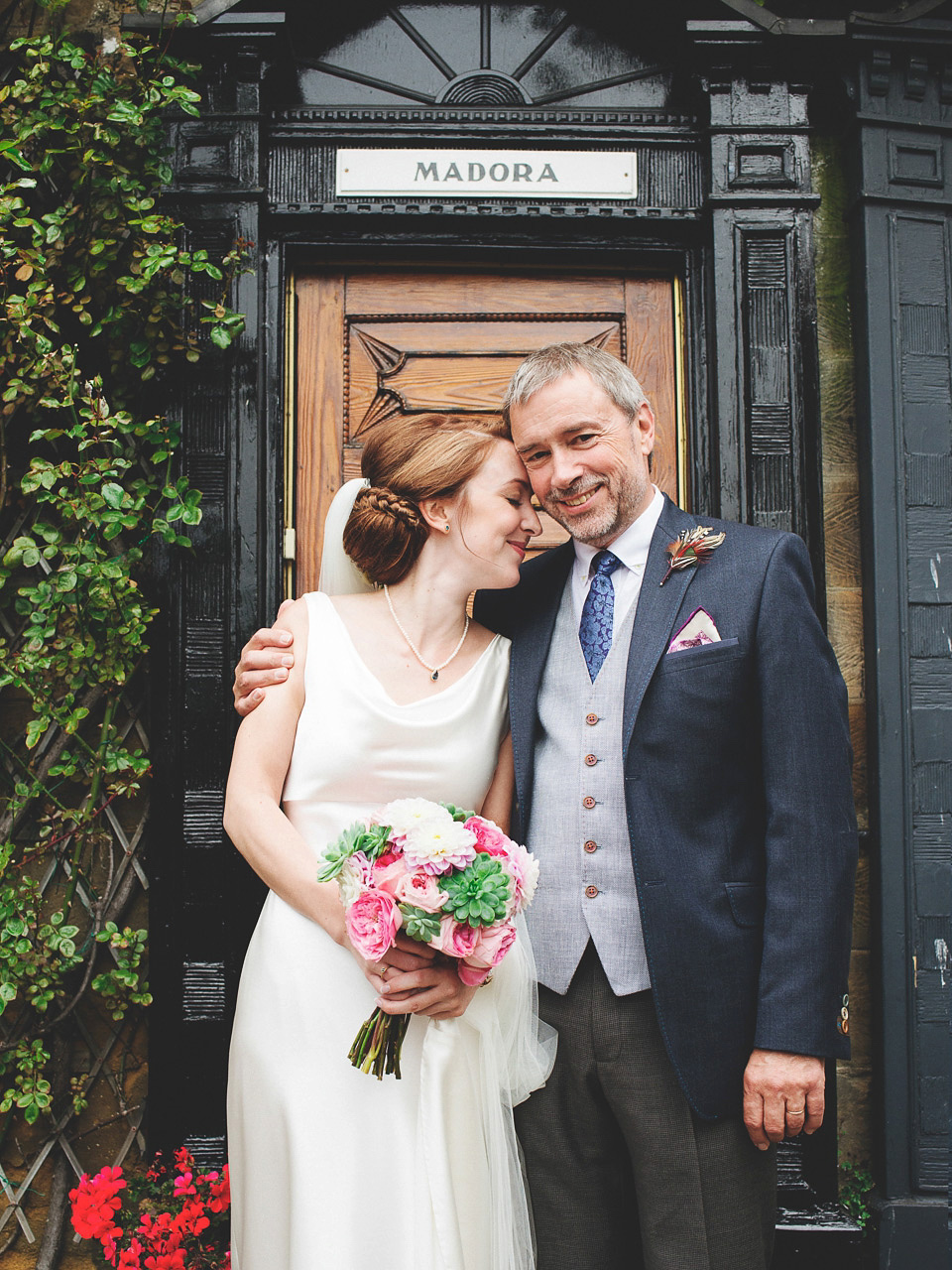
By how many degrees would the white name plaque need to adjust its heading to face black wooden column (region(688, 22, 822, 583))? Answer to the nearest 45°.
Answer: approximately 90° to its left

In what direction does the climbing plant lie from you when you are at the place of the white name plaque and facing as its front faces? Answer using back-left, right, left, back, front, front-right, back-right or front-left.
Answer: right

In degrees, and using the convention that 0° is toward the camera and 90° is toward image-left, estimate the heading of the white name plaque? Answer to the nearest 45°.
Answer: approximately 0°

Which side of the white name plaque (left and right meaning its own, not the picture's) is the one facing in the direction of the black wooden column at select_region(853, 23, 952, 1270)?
left

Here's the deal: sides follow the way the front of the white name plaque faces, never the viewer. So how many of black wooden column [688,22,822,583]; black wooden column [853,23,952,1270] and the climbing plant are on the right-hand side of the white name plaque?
1
